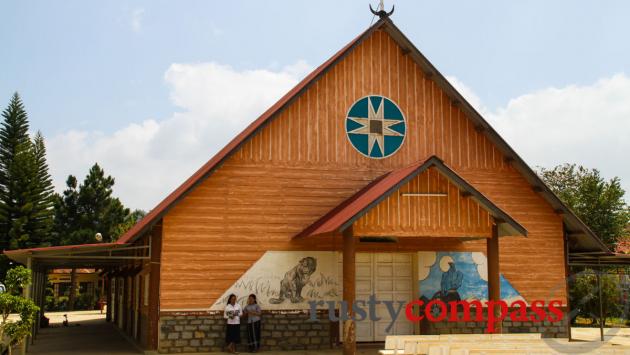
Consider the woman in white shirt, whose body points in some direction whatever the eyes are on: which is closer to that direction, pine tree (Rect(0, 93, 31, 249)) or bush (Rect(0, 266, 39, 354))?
the bush

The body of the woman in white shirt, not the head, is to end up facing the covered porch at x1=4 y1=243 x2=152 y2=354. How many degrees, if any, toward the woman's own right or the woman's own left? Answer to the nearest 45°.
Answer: approximately 135° to the woman's own right

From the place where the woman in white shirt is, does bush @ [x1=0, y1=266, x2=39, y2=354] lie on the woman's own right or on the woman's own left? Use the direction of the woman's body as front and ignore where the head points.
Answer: on the woman's own right

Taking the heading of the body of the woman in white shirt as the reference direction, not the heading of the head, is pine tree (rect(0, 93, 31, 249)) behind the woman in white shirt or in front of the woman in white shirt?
behind

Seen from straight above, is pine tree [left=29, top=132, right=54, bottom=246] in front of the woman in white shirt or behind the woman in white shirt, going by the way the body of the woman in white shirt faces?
behind

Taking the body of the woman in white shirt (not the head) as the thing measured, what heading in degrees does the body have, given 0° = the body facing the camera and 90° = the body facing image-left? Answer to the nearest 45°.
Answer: approximately 0°

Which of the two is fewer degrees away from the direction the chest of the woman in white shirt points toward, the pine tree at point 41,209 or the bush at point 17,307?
the bush
